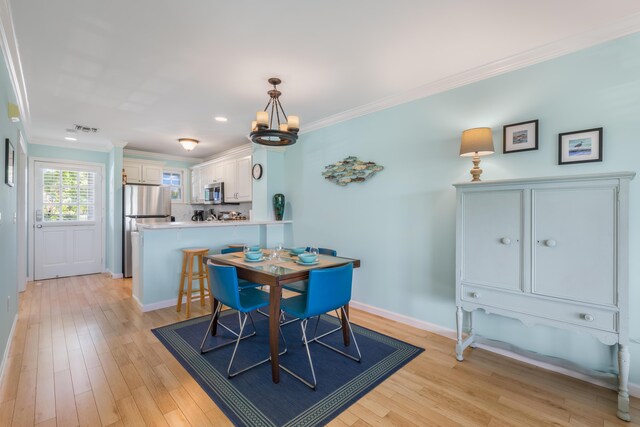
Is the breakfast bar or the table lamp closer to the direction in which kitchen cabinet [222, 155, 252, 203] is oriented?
the breakfast bar

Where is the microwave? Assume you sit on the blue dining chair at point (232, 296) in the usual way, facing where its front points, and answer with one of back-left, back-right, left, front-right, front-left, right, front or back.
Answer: front-left

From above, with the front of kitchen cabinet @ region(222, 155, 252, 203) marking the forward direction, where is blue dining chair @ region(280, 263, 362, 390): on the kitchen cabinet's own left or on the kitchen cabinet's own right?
on the kitchen cabinet's own left

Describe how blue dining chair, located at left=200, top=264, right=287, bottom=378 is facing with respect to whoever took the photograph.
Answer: facing away from the viewer and to the right of the viewer

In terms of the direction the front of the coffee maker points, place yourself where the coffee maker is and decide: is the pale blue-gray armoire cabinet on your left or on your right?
on your left

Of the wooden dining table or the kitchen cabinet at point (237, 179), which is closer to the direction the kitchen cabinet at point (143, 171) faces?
the wooden dining table

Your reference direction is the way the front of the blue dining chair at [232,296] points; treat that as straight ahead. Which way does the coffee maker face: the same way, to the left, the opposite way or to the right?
the opposite way

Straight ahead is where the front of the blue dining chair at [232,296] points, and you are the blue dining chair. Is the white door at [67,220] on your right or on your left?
on your left

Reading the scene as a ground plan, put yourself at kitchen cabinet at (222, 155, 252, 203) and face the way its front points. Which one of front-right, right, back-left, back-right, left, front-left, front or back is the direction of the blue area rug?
front-left

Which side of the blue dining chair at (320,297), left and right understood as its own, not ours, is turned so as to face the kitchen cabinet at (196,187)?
front

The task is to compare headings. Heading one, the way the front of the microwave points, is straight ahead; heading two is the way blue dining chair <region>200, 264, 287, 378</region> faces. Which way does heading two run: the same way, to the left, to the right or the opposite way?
the opposite way

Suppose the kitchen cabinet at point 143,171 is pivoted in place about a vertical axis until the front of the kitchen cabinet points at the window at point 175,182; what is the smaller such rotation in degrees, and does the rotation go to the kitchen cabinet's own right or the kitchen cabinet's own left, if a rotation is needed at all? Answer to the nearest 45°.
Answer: approximately 135° to the kitchen cabinet's own left

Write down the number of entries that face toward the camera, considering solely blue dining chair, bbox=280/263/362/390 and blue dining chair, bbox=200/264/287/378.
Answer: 0

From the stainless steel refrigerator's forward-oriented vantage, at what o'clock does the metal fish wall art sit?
The metal fish wall art is roughly at 11 o'clock from the stainless steel refrigerator.

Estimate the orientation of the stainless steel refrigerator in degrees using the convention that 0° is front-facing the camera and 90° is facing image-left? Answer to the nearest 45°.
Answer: approximately 0°

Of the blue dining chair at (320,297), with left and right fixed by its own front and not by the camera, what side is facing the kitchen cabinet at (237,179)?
front
